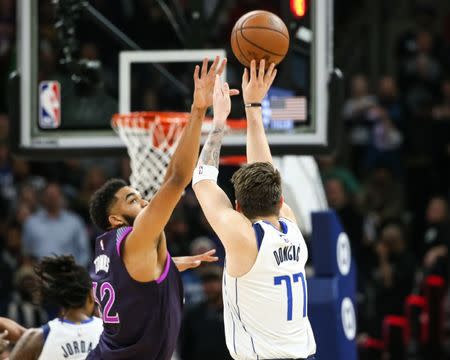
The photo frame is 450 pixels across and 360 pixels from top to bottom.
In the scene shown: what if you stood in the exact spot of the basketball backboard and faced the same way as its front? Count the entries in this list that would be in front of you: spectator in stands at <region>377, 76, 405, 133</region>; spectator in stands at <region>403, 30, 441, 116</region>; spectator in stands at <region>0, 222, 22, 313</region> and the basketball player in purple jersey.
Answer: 1

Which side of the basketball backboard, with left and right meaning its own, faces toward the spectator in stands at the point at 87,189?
back

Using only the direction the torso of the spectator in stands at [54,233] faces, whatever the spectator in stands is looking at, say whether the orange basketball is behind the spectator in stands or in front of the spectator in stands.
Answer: in front

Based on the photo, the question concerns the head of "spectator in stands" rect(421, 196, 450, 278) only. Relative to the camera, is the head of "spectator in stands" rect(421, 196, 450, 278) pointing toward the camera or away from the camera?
toward the camera

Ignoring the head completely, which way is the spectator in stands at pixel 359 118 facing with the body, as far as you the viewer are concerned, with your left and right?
facing the viewer

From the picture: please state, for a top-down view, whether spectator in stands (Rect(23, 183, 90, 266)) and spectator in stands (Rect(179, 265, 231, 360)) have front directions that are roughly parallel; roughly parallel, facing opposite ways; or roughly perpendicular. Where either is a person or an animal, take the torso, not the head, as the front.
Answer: roughly parallel

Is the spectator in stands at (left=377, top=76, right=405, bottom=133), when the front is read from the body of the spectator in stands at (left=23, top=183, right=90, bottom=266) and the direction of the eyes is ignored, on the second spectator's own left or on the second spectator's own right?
on the second spectator's own left

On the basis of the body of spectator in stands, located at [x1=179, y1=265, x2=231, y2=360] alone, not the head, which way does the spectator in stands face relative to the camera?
toward the camera

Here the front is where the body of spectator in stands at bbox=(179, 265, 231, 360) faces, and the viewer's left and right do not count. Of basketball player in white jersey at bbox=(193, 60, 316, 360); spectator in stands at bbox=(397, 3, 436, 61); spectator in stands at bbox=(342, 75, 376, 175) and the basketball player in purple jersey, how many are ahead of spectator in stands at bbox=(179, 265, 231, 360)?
2

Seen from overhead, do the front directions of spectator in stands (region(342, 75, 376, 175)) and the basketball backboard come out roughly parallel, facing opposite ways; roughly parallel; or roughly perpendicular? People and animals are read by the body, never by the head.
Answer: roughly parallel

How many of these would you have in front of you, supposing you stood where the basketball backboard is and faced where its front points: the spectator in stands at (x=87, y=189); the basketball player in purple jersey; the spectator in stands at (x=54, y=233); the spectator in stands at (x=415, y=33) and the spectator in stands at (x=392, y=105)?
1

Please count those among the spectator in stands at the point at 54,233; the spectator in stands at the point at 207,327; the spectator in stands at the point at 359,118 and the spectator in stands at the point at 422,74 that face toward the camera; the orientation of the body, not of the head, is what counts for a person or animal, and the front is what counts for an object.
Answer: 4

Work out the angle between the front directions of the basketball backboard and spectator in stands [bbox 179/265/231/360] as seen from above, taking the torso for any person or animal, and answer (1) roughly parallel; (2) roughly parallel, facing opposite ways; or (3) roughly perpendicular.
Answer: roughly parallel
